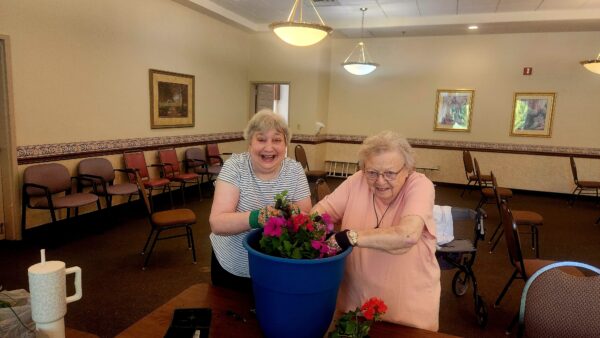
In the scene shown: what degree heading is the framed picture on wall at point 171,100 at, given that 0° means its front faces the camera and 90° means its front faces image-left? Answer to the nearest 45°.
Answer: approximately 315°

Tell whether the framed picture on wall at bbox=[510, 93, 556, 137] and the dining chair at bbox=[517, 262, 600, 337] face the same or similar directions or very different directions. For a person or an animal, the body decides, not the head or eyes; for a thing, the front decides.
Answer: very different directions

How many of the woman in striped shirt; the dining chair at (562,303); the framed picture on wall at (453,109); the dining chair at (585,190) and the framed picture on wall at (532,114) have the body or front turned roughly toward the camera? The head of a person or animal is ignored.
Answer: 3

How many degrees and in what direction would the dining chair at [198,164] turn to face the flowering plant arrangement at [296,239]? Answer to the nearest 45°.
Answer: approximately 45° to its right

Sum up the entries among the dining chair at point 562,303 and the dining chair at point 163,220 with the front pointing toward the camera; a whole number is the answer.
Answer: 0

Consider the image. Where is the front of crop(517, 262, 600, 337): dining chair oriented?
away from the camera

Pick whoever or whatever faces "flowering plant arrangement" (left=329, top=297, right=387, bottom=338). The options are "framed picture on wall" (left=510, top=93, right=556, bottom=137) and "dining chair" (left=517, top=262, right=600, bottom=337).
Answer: the framed picture on wall

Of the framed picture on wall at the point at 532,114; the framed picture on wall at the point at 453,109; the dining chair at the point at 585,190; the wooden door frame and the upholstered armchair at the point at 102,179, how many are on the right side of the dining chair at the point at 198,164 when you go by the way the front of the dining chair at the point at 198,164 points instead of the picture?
2

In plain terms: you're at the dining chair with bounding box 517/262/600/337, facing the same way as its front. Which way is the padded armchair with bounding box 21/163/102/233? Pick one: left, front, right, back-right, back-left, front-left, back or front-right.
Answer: left

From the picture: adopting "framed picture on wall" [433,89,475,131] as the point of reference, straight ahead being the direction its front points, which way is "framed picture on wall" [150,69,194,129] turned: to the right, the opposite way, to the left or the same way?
to the left

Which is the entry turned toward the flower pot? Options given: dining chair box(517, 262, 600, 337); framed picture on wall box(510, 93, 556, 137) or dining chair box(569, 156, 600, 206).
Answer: the framed picture on wall
